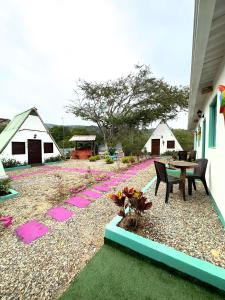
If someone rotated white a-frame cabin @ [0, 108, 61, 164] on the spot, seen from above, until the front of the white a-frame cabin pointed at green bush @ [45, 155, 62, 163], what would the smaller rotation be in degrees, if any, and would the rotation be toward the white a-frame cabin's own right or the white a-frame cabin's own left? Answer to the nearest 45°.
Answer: approximately 45° to the white a-frame cabin's own left

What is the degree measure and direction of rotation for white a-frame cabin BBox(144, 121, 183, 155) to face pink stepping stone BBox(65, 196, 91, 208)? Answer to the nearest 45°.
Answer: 0° — it already faces it

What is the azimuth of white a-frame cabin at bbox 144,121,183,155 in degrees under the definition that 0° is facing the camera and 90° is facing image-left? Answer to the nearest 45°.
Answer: approximately 0°

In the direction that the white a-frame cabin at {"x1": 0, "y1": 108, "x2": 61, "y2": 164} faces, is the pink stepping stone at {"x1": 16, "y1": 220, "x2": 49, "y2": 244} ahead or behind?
ahead

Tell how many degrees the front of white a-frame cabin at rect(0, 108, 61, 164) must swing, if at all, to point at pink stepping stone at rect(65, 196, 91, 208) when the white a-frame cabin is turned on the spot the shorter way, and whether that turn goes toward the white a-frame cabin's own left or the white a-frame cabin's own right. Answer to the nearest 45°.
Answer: approximately 45° to the white a-frame cabin's own right

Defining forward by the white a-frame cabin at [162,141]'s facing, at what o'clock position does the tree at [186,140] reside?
The tree is roughly at 8 o'clock from the white a-frame cabin.

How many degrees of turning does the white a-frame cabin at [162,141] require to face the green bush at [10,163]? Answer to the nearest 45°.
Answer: approximately 45° to its right

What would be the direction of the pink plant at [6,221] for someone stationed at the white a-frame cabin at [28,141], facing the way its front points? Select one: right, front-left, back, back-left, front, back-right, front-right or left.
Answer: front-right

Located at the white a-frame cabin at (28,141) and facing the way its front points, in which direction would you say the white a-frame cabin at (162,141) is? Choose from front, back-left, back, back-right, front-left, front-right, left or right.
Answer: front-left

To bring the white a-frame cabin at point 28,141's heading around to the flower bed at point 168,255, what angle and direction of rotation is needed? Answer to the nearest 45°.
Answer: approximately 45° to its right

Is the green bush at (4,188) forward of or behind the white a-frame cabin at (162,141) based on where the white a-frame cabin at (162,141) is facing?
forward

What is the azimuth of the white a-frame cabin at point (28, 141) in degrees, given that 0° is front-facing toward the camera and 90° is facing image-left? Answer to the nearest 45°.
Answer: approximately 315°
